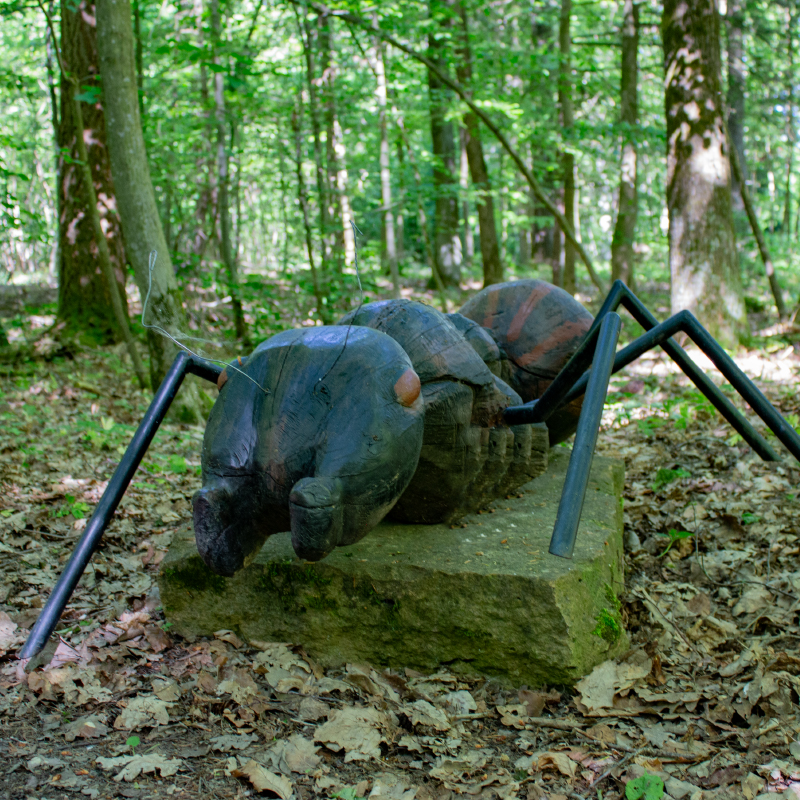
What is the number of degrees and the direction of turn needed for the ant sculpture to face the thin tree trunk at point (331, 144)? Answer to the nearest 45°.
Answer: approximately 135° to its right

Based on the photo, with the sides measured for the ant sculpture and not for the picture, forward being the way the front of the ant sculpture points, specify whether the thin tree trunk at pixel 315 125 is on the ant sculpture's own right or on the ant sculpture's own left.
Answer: on the ant sculpture's own right

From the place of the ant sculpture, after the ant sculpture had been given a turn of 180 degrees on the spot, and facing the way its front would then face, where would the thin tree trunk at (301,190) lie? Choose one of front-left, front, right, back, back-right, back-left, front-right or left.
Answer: front-left

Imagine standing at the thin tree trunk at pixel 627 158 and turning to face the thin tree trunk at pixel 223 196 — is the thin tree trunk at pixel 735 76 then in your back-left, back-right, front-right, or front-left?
back-right

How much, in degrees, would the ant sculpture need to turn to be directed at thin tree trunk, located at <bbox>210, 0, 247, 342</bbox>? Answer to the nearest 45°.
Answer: approximately 135° to its right

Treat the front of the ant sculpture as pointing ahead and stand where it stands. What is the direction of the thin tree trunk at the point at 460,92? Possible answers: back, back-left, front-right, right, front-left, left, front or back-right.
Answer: back-right

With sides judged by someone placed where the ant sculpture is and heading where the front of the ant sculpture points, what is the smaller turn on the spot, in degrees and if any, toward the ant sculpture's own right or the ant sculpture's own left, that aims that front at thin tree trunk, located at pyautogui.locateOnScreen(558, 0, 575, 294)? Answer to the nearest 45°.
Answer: approximately 135° to the ant sculpture's own right

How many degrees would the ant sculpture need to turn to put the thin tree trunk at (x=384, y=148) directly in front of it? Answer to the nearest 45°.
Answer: approximately 135° to its right

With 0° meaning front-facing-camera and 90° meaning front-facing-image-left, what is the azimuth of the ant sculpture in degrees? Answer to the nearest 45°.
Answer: approximately 45°

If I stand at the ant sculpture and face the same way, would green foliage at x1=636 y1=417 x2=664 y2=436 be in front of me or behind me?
behind
